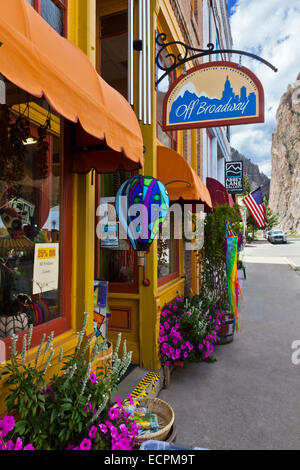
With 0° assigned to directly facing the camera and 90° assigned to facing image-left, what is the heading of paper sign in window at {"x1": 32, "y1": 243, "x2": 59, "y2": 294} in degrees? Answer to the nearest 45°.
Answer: approximately 315°

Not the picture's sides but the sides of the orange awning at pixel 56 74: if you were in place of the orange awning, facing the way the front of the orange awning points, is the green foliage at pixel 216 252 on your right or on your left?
on your left

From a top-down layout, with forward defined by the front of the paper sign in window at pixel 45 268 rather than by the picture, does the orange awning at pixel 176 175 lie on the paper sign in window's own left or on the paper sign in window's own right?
on the paper sign in window's own left

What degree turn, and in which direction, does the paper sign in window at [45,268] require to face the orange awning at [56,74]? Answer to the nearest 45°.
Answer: approximately 45° to its right

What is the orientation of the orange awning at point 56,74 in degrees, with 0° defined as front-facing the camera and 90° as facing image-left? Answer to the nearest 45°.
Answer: approximately 315°

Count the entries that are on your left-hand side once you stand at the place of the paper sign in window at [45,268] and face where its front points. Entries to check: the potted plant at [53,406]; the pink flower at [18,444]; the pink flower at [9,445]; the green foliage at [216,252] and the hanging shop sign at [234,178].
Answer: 2

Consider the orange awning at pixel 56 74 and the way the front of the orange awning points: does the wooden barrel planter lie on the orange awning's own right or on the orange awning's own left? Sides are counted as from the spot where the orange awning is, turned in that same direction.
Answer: on the orange awning's own left

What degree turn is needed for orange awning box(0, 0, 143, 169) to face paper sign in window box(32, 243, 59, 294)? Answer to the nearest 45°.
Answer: approximately 135° to its left

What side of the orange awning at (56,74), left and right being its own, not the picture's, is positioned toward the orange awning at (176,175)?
left

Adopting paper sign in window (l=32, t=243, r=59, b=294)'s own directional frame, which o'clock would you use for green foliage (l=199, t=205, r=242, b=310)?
The green foliage is roughly at 9 o'clock from the paper sign in window.
